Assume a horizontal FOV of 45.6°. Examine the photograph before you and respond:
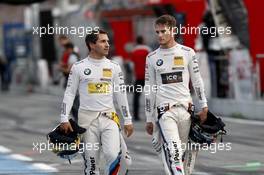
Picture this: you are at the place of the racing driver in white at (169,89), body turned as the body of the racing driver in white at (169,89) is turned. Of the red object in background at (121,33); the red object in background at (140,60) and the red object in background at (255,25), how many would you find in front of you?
0

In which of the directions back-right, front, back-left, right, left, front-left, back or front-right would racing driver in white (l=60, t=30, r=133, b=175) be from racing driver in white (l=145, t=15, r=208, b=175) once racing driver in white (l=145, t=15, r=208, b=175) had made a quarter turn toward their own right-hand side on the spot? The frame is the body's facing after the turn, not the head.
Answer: front

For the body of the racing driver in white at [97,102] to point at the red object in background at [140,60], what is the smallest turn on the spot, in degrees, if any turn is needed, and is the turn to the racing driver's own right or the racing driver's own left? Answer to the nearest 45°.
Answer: approximately 180°

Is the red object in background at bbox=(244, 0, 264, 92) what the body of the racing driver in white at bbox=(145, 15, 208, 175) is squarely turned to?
no

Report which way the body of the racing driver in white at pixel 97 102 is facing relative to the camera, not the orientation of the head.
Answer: toward the camera

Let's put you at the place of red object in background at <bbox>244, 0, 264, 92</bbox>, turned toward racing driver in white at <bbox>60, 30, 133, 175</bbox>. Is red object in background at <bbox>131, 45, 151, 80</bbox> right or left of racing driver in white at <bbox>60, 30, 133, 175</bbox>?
right

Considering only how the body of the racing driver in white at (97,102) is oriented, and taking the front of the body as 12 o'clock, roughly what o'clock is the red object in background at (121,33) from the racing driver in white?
The red object in background is roughly at 6 o'clock from the racing driver in white.

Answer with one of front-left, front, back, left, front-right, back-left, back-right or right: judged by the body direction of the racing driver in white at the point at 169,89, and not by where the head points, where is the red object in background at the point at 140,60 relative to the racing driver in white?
back
